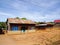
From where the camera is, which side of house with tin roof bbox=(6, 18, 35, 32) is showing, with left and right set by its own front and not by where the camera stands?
front
